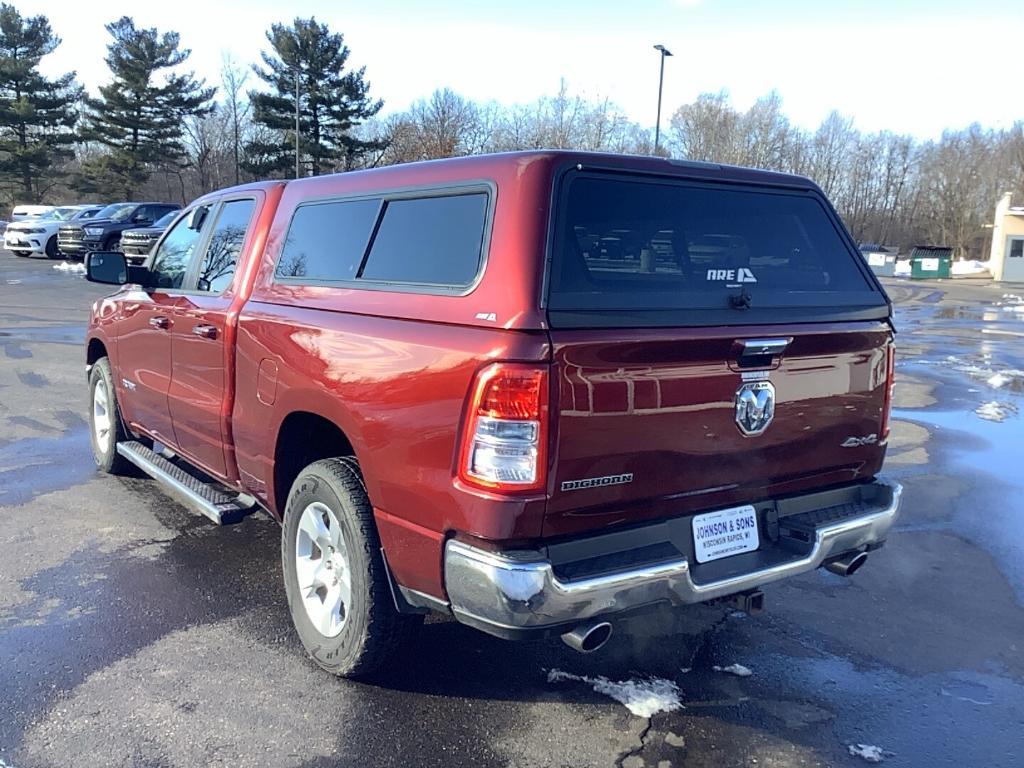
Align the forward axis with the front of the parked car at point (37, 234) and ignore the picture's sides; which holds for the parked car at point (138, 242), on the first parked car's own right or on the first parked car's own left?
on the first parked car's own left

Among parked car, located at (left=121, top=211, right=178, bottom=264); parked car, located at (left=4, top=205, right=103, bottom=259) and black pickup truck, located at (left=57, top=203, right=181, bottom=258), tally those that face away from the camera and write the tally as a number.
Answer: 0

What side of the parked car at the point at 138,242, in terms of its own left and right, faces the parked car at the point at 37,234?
right

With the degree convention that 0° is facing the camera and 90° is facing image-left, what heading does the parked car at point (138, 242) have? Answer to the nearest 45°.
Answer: approximately 45°

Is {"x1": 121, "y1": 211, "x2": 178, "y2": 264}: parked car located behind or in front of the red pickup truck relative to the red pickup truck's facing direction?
in front

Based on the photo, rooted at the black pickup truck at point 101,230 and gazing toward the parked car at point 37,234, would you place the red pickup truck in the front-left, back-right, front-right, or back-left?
back-left

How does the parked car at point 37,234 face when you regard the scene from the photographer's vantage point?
facing the viewer and to the left of the viewer

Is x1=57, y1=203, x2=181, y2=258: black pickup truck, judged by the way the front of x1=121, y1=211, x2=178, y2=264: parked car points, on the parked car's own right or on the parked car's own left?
on the parked car's own right

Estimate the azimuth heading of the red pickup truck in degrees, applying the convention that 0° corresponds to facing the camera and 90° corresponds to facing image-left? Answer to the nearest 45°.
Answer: approximately 135°

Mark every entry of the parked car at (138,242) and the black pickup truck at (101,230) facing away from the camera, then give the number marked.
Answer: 0

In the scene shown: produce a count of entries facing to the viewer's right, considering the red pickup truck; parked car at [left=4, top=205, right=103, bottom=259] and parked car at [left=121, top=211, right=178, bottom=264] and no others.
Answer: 0

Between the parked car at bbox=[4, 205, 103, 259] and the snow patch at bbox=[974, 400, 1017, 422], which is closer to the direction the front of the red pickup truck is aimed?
the parked car
